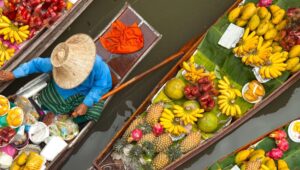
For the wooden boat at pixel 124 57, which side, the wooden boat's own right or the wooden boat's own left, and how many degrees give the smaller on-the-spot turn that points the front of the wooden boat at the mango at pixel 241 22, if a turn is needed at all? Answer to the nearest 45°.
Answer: approximately 135° to the wooden boat's own left

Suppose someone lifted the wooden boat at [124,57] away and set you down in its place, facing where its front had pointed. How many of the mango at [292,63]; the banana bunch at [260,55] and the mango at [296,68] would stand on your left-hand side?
3

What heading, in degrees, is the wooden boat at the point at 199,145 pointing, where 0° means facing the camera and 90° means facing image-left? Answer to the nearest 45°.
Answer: approximately 45°

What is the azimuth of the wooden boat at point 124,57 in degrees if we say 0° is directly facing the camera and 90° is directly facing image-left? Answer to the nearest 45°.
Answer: approximately 45°
